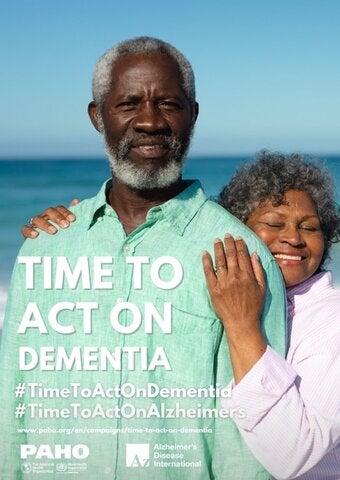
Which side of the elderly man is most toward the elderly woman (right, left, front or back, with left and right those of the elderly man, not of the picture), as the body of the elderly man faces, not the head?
left

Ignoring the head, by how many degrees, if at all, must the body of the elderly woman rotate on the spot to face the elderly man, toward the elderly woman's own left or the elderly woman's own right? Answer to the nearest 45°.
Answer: approximately 45° to the elderly woman's own right

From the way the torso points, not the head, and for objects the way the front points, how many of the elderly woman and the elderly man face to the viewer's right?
0

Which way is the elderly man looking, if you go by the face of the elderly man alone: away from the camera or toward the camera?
toward the camera

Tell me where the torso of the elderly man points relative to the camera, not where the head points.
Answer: toward the camera

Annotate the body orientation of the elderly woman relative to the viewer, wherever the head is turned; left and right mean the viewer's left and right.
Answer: facing the viewer and to the left of the viewer
